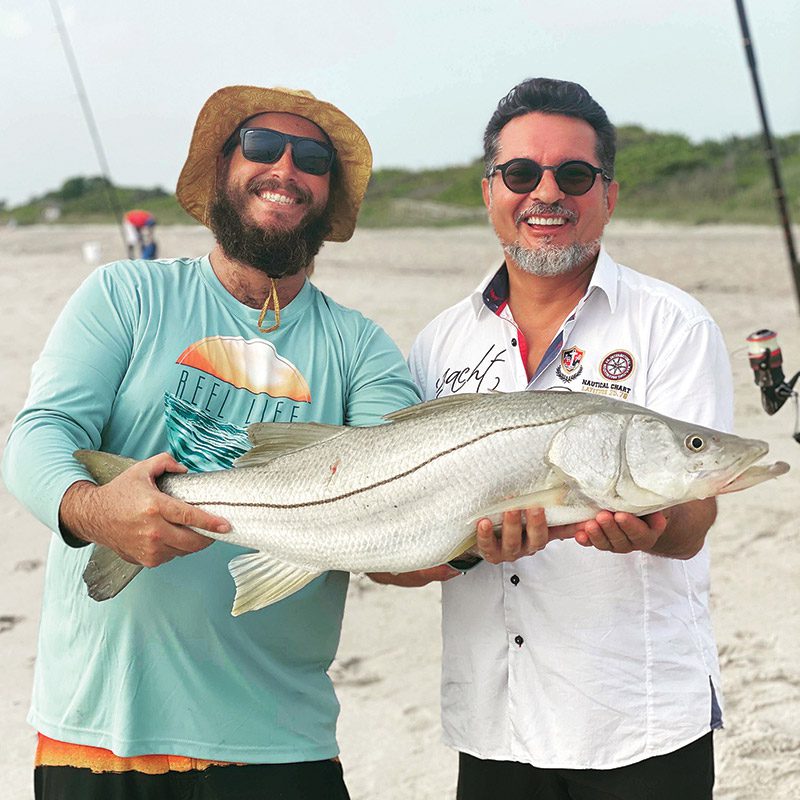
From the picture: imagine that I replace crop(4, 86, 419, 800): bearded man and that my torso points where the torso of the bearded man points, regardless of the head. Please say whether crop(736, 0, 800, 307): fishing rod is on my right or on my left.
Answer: on my left

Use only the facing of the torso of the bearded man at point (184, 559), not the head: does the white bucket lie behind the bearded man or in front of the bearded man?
behind

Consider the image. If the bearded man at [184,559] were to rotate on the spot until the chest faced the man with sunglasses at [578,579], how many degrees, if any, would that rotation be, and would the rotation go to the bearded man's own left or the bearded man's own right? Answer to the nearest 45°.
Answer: approximately 90° to the bearded man's own left

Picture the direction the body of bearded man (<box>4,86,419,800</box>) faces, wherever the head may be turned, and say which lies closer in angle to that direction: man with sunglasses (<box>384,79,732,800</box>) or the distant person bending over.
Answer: the man with sunglasses

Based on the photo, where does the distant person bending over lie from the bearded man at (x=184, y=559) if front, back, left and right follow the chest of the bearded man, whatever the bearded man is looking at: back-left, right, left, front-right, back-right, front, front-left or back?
back

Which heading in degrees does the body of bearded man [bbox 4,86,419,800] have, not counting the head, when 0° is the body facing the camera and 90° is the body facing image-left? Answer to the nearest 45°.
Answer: approximately 0°
